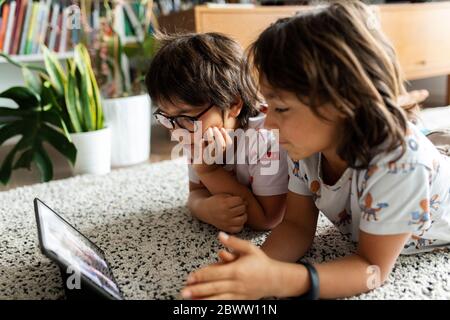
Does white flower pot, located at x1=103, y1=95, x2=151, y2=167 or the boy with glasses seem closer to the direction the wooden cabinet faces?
the boy with glasses

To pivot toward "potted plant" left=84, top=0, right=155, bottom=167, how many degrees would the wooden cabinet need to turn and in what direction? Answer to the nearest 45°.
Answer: approximately 45° to its right

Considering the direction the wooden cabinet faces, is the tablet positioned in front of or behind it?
in front

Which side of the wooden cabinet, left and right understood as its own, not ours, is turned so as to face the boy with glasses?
front

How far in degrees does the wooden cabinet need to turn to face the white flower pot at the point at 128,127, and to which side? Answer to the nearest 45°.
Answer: approximately 45° to its right

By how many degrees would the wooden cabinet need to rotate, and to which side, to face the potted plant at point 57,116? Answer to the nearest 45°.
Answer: approximately 45° to its right

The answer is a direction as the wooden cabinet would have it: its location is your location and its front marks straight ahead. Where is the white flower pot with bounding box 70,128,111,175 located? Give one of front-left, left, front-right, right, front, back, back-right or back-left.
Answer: front-right

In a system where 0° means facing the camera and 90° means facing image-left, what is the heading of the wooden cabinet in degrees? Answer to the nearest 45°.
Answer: approximately 0°
